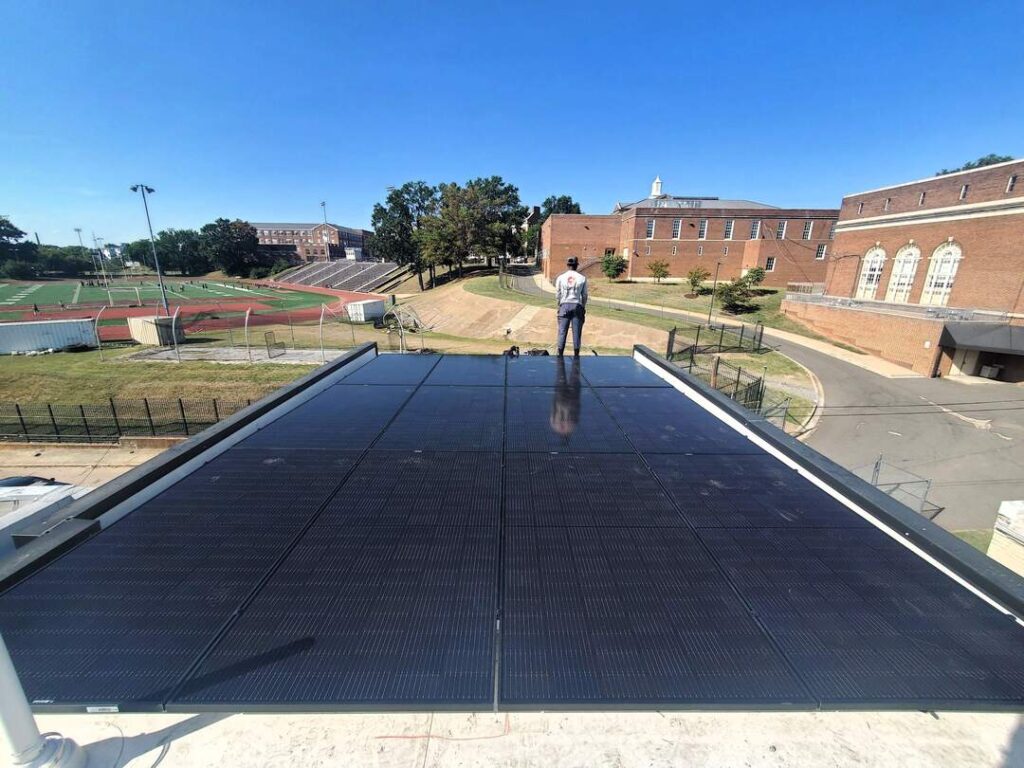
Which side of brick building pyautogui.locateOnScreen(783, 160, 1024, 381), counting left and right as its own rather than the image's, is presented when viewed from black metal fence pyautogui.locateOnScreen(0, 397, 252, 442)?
front

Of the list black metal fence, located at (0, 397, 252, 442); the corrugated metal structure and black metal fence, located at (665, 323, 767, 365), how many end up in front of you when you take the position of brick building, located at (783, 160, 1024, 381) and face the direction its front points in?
3

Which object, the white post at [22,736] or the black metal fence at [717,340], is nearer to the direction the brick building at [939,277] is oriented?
the black metal fence

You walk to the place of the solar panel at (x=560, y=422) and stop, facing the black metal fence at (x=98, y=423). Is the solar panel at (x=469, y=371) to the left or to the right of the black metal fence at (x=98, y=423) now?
right

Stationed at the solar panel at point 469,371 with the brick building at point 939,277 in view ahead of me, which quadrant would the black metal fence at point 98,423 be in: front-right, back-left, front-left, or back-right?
back-left

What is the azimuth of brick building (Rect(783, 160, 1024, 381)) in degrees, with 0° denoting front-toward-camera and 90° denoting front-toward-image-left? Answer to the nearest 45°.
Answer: approximately 45°

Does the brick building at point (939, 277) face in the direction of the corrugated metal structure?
yes

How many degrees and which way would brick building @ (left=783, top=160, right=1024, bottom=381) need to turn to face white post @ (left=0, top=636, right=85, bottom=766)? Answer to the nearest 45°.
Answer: approximately 45° to its left

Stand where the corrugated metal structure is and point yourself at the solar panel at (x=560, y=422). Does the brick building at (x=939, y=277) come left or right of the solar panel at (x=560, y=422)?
left

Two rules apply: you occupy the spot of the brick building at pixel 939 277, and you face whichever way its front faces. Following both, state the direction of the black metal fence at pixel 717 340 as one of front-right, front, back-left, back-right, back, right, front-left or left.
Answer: front

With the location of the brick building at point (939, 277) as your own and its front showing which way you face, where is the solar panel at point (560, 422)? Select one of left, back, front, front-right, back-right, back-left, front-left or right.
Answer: front-left
